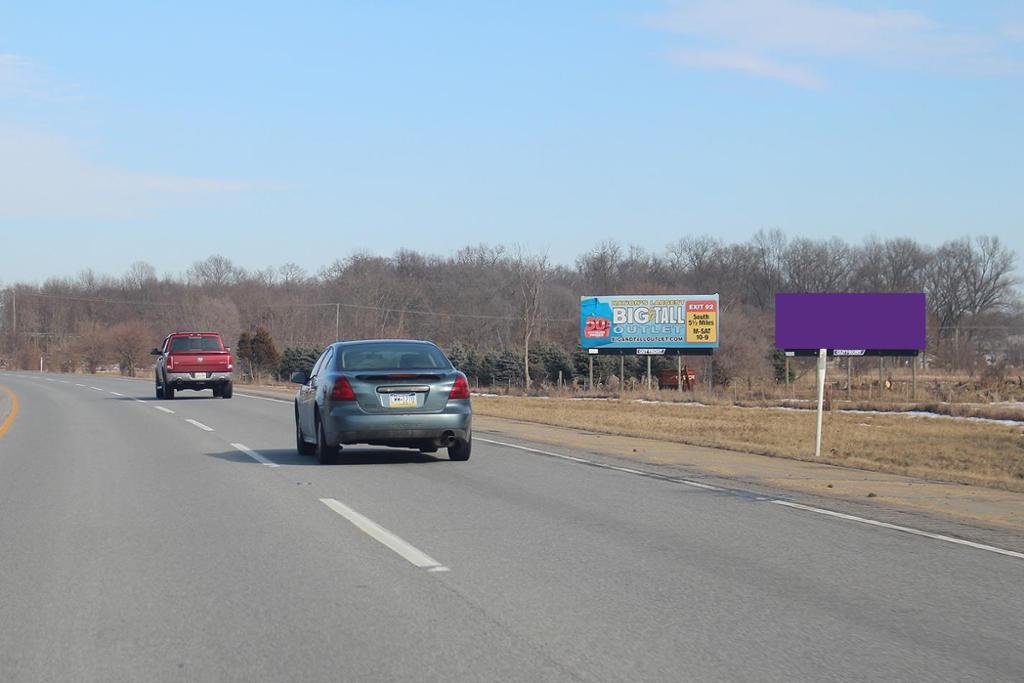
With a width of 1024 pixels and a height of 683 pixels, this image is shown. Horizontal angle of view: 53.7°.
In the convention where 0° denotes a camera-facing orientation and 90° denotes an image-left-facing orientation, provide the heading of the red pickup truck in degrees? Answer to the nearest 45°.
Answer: approximately 180°

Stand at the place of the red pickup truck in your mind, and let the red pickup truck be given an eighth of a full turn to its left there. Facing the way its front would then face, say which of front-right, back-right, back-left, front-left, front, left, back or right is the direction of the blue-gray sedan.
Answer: back-left

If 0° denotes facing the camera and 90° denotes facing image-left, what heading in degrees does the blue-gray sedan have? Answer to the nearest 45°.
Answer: approximately 180°
